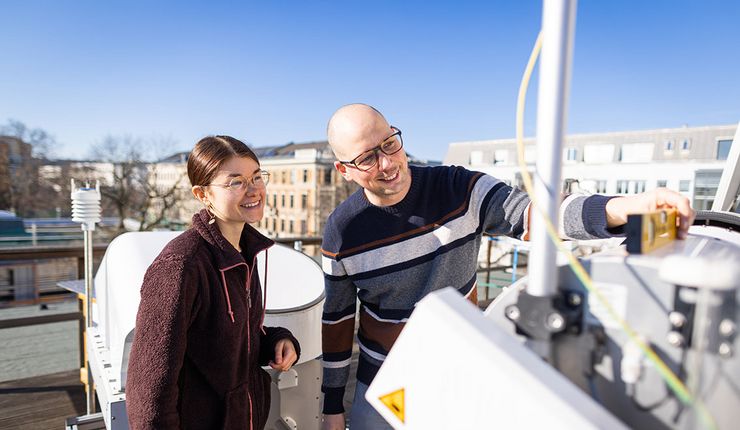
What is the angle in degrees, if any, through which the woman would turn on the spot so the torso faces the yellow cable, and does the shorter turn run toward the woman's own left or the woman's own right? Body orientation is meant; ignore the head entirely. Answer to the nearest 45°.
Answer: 0° — they already face it

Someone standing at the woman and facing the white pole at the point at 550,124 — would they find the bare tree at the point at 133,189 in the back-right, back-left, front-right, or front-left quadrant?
back-left

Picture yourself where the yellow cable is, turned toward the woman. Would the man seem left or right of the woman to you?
right

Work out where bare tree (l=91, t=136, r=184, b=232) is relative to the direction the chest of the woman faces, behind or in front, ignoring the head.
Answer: behind

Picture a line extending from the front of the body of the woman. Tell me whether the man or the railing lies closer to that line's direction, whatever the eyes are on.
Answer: the man

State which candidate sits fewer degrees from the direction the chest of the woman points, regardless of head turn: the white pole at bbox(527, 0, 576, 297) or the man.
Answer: the white pole

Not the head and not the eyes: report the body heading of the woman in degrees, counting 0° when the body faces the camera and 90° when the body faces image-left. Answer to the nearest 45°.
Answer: approximately 315°

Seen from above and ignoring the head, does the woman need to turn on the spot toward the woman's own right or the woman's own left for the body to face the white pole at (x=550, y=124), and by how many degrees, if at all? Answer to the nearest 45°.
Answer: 0° — they already face it

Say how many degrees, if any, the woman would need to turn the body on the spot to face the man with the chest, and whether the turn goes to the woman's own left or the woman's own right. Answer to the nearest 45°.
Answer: approximately 45° to the woman's own left

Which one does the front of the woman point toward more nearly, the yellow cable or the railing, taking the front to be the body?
the yellow cable
